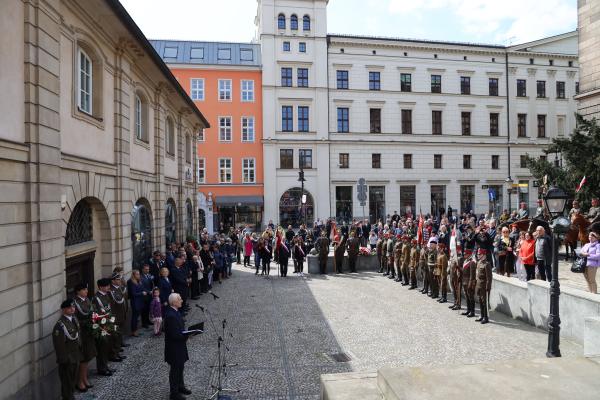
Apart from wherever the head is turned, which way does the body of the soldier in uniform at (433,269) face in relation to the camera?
to the viewer's left

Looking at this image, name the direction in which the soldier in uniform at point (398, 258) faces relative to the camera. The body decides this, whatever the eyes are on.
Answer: to the viewer's left

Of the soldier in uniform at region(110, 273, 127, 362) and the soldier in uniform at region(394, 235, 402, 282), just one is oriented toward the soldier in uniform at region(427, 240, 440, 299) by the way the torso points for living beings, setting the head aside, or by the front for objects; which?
the soldier in uniform at region(110, 273, 127, 362)

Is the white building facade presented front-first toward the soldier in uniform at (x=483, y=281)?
yes

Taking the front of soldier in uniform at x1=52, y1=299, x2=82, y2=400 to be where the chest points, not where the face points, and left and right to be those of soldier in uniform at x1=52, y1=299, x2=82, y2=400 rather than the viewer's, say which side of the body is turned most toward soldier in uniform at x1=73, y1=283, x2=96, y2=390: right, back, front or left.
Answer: left

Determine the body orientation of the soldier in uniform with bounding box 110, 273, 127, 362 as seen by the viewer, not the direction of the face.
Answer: to the viewer's right

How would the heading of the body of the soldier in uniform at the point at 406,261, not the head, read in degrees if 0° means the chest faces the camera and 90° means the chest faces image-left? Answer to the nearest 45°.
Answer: approximately 90°

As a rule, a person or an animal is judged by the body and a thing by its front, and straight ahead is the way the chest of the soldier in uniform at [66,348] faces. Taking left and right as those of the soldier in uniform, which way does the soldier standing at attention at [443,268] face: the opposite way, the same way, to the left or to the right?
the opposite way

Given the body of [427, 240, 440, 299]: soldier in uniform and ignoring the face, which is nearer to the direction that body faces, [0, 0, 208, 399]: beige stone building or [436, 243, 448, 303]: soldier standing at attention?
the beige stone building

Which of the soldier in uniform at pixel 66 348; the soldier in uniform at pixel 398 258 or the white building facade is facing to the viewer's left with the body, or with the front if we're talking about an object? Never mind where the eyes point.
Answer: the soldier in uniform at pixel 398 258

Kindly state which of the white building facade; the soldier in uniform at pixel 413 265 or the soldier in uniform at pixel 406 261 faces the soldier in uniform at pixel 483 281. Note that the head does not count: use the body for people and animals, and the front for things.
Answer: the white building facade

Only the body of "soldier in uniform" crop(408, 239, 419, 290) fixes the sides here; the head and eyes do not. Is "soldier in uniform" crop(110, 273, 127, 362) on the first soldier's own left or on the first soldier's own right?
on the first soldier's own left

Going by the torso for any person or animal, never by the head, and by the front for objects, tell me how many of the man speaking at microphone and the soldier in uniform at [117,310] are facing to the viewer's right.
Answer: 2
